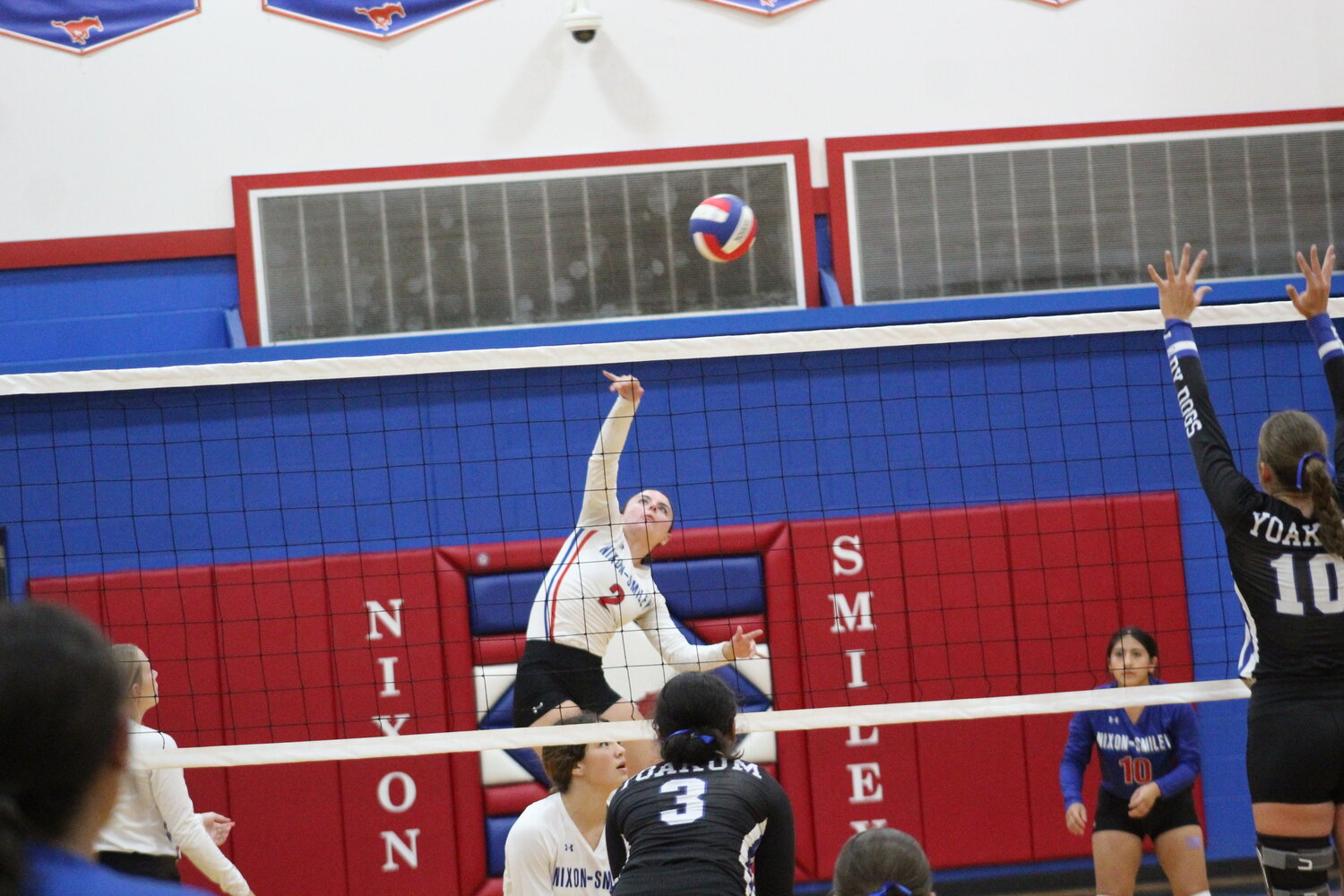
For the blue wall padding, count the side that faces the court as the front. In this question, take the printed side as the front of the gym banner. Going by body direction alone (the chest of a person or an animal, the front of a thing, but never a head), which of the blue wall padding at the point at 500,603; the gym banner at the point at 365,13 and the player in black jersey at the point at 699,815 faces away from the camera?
the player in black jersey

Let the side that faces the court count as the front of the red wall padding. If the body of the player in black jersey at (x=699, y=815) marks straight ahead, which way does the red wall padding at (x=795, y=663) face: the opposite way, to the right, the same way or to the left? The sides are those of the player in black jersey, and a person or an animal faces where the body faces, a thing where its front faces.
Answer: the opposite way

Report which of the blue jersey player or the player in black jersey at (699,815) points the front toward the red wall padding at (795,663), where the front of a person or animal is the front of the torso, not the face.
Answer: the player in black jersey

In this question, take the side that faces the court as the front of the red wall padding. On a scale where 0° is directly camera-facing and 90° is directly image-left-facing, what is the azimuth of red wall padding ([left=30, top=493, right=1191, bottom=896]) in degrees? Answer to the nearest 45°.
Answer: approximately 0°

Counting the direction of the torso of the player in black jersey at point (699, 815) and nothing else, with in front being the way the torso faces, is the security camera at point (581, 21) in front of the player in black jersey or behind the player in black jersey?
in front

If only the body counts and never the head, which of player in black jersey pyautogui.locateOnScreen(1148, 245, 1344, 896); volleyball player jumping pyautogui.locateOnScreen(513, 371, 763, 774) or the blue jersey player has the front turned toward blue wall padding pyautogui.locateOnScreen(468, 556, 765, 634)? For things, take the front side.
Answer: the player in black jersey

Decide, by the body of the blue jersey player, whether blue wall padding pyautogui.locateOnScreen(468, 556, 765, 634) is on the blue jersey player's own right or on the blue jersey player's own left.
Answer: on the blue jersey player's own right

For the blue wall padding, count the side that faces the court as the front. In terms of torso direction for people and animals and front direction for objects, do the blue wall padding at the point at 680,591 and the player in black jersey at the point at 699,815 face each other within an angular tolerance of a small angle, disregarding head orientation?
yes

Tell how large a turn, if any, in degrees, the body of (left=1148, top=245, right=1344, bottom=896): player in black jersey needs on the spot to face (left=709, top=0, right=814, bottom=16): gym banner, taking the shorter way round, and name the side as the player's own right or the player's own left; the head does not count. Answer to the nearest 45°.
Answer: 0° — they already face it

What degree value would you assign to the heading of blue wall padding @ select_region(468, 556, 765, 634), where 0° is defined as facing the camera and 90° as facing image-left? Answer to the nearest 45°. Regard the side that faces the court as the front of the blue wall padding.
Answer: approximately 0°

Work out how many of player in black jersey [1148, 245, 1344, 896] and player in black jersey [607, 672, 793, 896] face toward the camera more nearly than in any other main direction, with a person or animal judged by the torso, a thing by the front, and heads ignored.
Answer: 0

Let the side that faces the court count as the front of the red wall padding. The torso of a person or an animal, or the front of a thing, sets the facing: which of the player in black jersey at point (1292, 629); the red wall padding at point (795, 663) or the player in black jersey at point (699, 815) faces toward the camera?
the red wall padding

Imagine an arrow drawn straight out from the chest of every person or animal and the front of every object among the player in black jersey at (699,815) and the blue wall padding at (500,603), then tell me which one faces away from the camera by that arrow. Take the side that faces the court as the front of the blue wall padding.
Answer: the player in black jersey
